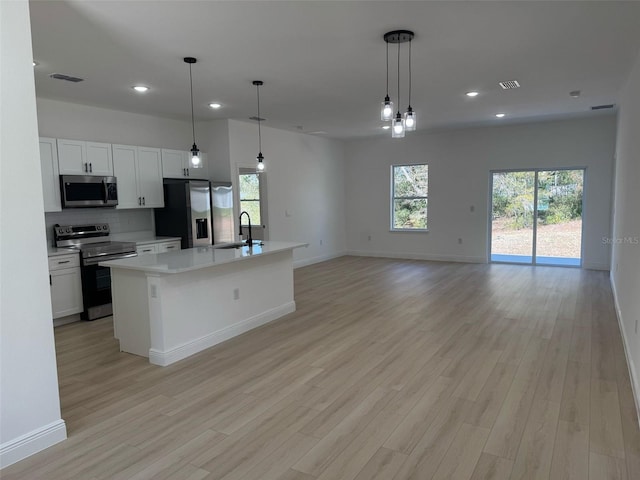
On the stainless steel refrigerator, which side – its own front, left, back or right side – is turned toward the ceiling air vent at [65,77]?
right

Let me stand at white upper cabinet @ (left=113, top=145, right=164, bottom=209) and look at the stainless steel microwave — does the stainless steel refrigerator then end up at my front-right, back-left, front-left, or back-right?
back-left

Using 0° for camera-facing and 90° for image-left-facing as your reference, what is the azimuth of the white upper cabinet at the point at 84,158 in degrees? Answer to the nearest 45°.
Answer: approximately 315°

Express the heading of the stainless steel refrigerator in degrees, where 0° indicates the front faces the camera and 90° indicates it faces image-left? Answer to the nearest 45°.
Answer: approximately 315°

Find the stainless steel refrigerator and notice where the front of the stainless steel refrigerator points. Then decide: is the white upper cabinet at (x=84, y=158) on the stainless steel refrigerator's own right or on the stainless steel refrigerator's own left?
on the stainless steel refrigerator's own right

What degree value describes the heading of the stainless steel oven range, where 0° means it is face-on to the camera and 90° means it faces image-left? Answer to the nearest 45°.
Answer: approximately 315°

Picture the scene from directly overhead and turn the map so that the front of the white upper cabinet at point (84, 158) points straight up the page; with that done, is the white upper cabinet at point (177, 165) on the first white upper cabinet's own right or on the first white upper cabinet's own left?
on the first white upper cabinet's own left

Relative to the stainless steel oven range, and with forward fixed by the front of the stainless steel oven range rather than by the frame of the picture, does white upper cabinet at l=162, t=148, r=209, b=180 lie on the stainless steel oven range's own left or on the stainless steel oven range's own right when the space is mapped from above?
on the stainless steel oven range's own left

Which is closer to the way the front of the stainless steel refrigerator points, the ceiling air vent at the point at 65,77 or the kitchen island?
the kitchen island
